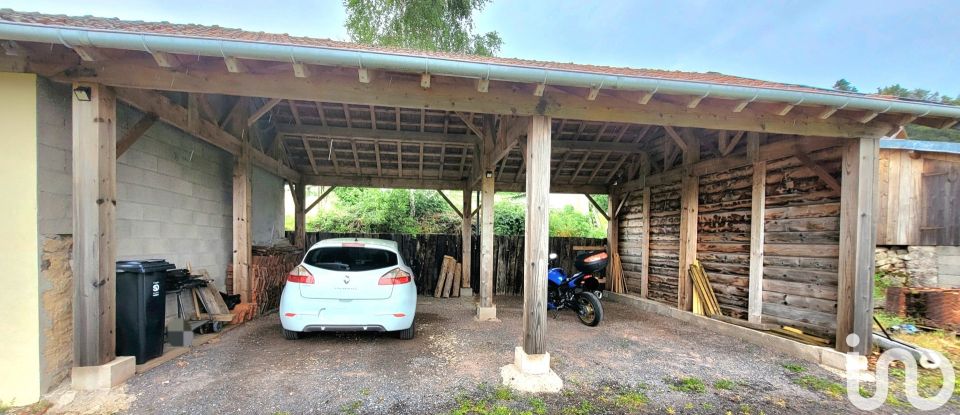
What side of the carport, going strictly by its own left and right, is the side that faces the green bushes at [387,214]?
back

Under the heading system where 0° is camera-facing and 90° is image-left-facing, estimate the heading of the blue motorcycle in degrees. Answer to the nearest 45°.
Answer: approximately 135°

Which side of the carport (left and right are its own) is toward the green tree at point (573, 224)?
back

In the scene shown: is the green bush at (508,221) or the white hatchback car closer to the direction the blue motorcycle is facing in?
the green bush

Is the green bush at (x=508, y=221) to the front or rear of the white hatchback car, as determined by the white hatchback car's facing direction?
to the front

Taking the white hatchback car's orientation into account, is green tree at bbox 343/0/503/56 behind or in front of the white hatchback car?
in front

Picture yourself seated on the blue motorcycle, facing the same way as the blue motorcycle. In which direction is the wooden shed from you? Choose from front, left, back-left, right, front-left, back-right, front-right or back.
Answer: back-right

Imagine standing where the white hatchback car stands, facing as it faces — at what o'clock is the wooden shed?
The wooden shed is roughly at 3 o'clock from the white hatchback car.

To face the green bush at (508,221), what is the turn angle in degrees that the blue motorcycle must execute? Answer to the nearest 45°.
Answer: approximately 45° to its right

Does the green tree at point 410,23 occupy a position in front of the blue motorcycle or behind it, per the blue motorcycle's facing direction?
in front

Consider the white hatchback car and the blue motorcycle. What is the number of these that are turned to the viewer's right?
0

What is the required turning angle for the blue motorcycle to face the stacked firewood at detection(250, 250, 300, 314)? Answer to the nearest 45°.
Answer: approximately 45° to its left

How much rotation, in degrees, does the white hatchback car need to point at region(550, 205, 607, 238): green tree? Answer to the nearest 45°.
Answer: approximately 45° to its right

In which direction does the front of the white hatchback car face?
away from the camera

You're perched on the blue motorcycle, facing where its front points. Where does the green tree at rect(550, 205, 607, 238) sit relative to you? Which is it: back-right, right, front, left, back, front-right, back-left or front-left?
front-right

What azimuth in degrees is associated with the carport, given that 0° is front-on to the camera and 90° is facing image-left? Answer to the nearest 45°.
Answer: approximately 0°

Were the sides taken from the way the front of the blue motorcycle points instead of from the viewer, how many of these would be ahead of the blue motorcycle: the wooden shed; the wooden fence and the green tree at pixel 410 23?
2
